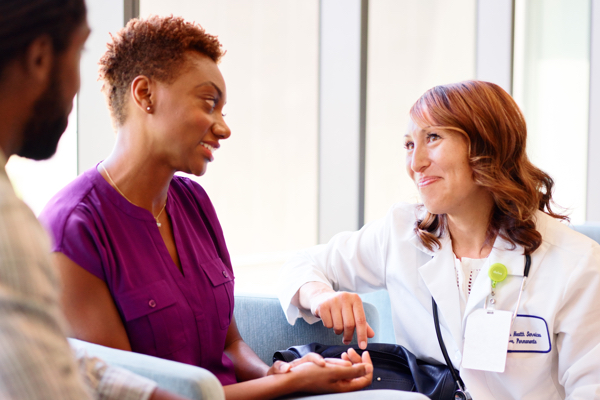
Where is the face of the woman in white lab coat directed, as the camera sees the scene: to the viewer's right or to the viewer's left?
to the viewer's left

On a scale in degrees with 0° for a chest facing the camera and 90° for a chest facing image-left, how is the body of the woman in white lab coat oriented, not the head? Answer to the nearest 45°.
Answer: approximately 45°

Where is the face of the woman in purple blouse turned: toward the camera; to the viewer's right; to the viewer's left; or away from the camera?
to the viewer's right

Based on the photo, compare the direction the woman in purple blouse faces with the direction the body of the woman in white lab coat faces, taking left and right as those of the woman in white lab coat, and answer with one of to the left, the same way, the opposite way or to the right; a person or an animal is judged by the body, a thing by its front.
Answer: to the left
